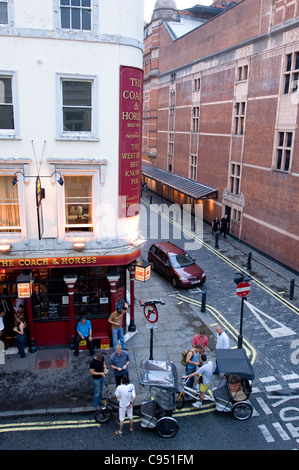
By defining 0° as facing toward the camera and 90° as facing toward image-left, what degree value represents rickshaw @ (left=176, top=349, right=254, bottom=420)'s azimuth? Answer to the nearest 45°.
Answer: approximately 90°

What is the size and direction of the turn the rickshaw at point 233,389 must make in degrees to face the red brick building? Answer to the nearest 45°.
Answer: approximately 90° to its right

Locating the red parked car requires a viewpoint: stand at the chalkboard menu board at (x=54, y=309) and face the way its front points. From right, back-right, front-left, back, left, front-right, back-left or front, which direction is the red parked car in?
back-left

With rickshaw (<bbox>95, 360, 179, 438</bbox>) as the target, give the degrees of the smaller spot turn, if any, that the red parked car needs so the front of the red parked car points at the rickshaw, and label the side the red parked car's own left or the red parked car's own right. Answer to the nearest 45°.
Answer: approximately 45° to the red parked car's own right

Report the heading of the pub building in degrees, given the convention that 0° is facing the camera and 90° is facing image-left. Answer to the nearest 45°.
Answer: approximately 0°

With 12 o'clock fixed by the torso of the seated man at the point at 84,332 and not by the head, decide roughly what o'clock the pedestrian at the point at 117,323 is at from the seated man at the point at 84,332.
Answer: the pedestrian at the point at 117,323 is roughly at 9 o'clock from the seated man at the point at 84,332.

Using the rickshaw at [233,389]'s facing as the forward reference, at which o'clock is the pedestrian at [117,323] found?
The pedestrian is roughly at 1 o'clock from the rickshaw.

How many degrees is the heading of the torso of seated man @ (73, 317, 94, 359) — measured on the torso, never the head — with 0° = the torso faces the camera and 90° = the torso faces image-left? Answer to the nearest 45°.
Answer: approximately 0°

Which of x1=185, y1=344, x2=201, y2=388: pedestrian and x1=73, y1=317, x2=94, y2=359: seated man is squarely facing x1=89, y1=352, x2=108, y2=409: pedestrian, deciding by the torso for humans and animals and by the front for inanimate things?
x1=73, y1=317, x2=94, y2=359: seated man
